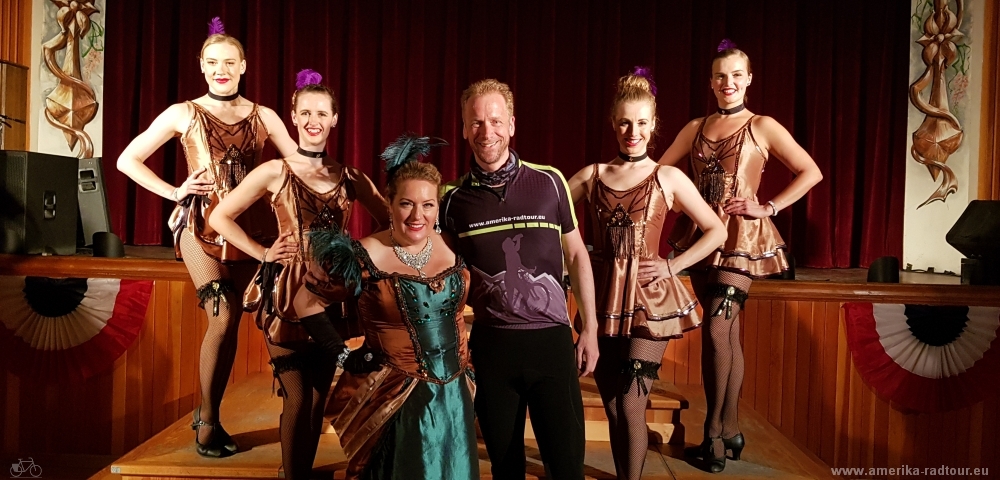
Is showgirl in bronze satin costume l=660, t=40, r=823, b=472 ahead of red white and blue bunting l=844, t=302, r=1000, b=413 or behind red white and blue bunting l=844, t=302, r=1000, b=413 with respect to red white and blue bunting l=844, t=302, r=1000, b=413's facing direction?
ahead

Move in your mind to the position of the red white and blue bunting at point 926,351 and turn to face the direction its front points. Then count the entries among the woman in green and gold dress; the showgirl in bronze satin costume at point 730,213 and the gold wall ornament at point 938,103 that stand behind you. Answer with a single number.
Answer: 1

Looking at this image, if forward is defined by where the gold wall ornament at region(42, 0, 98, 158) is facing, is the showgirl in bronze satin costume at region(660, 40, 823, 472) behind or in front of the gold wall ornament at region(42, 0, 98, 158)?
in front

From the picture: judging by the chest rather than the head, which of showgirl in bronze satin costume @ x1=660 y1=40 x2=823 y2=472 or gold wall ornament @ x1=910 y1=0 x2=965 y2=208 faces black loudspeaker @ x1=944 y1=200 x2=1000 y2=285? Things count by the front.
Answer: the gold wall ornament

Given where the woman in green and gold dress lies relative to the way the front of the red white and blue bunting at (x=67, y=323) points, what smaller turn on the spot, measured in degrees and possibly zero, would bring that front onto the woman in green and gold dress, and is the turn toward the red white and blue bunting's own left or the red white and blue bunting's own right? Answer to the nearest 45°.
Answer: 0° — it already faces them

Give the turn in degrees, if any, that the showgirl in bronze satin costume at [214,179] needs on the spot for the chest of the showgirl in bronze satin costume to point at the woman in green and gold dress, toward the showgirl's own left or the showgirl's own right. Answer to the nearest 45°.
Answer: approximately 45° to the showgirl's own left

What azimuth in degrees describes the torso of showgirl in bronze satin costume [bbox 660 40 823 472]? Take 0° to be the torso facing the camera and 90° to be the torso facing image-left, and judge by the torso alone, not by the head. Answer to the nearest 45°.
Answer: approximately 45°

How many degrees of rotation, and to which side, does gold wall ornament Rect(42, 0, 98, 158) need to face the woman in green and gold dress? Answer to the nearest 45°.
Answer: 0° — it already faces them

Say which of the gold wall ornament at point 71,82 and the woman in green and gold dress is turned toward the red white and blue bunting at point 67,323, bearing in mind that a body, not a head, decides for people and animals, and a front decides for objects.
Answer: the gold wall ornament
